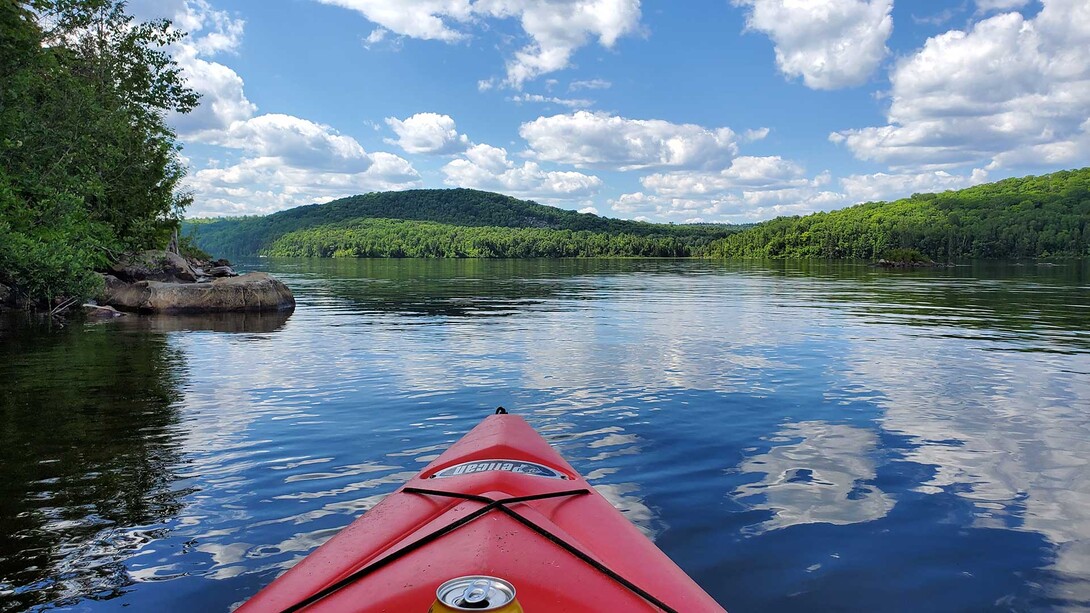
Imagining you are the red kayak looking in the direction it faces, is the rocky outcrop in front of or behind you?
in front

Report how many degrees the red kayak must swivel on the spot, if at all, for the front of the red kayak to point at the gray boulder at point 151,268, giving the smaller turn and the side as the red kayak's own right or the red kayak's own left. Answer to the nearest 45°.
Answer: approximately 45° to the red kayak's own left

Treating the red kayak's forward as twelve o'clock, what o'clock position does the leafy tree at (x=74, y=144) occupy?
The leafy tree is roughly at 11 o'clock from the red kayak.

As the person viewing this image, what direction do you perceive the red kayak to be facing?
facing away from the viewer
